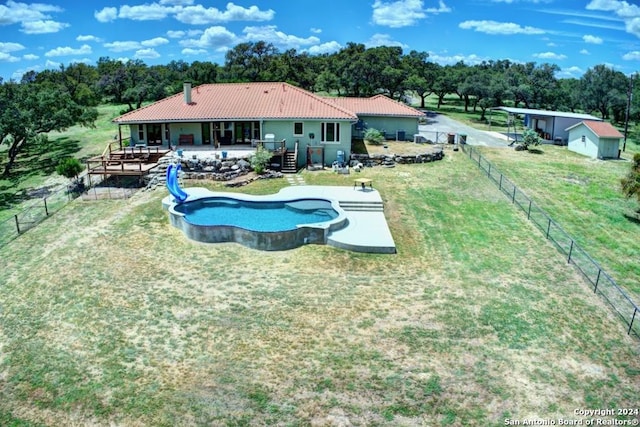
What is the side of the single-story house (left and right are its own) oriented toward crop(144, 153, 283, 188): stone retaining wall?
back

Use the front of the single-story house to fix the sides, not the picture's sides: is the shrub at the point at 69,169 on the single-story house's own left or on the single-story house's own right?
on the single-story house's own left

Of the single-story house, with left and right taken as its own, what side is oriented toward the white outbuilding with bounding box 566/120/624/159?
right

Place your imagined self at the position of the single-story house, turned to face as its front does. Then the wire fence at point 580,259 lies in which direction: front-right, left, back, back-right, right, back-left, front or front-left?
back-right

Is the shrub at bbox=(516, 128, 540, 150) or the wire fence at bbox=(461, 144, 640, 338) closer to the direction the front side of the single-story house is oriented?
the shrub

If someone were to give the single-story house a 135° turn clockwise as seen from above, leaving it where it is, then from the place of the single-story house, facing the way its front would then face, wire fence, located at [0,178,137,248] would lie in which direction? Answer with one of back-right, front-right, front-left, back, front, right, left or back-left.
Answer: right

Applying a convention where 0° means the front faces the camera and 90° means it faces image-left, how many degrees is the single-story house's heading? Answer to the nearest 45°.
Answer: approximately 180°

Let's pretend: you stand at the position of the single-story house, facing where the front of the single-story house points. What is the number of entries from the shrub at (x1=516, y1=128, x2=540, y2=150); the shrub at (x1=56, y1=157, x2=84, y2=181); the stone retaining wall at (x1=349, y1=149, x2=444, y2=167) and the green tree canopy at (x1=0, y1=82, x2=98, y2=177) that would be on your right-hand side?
2

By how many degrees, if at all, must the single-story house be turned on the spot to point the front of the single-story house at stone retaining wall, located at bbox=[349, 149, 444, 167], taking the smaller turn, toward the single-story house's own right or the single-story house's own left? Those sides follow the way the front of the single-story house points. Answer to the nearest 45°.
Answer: approximately 90° to the single-story house's own right

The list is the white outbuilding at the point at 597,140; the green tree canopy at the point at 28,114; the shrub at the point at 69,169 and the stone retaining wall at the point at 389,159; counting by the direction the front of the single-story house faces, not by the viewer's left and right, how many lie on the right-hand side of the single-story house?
2

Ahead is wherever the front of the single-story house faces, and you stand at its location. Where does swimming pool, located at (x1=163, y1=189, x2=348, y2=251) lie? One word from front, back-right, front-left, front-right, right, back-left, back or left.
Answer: back

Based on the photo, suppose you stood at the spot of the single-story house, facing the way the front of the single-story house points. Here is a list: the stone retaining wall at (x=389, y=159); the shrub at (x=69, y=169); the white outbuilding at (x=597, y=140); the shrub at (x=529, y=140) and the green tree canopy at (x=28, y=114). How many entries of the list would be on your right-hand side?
3
